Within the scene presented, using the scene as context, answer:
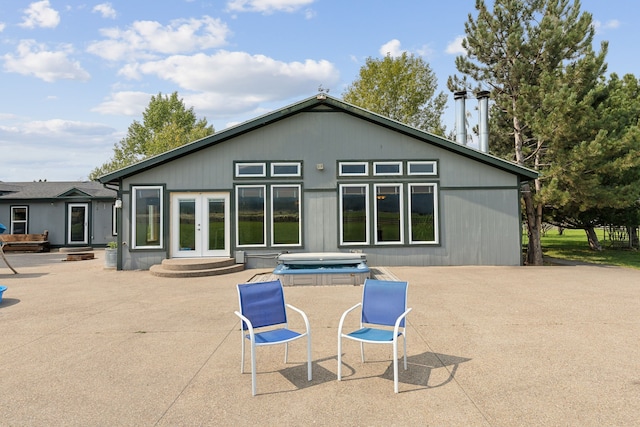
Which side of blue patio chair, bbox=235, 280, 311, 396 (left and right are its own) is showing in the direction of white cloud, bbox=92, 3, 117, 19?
back

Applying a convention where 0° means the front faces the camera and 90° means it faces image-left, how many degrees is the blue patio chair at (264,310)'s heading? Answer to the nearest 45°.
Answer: approximately 315°

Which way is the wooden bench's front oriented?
toward the camera

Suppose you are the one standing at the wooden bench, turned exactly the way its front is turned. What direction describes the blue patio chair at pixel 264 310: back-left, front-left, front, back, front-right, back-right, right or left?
front

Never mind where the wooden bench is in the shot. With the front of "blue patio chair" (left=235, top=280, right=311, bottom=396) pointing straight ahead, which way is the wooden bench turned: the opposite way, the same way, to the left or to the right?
the same way

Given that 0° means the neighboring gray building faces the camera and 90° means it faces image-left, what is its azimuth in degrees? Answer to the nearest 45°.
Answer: approximately 0°

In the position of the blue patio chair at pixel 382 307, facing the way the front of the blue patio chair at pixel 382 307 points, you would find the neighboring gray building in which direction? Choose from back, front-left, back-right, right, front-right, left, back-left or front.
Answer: right

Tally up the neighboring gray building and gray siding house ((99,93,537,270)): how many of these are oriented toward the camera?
2

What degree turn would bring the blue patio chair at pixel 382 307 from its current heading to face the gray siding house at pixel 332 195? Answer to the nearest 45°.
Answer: approximately 135° to its right

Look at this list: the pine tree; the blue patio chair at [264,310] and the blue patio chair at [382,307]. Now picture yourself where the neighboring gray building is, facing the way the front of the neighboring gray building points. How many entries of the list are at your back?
0

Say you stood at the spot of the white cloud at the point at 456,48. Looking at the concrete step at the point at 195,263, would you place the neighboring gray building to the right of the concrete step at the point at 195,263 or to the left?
right

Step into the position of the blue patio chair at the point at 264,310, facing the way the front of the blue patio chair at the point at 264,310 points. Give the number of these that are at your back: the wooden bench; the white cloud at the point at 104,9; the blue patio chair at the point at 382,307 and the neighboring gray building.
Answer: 3

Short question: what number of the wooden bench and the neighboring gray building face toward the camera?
2

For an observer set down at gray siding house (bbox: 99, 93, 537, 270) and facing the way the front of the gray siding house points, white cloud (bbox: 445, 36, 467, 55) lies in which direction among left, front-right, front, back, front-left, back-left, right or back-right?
back-left

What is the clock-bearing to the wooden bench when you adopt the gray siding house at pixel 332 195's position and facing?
The wooden bench is roughly at 4 o'clock from the gray siding house.

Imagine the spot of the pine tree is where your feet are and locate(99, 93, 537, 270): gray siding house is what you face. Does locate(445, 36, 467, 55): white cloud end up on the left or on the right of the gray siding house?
right
